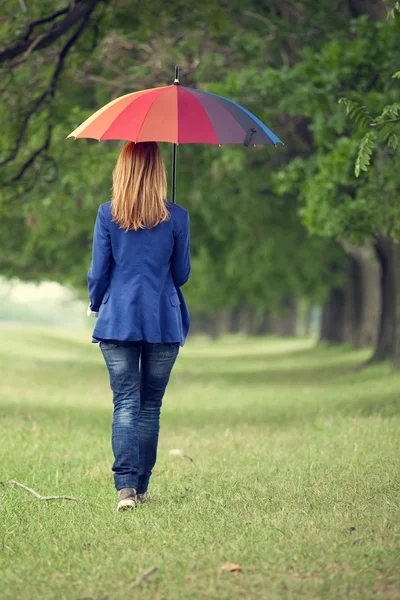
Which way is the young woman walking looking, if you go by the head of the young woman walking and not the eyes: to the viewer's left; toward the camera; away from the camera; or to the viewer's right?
away from the camera

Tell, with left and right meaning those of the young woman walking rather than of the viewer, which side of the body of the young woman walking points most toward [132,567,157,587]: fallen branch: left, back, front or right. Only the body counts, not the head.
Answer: back

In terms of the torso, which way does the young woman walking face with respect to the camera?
away from the camera
